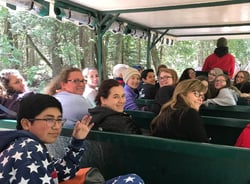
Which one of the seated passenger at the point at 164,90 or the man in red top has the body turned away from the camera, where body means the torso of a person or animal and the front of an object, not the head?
the man in red top

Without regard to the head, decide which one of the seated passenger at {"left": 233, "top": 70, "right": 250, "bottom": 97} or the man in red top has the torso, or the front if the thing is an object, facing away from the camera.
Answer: the man in red top

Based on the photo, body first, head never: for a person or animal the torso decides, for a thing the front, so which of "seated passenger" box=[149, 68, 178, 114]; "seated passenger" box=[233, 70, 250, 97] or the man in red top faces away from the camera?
the man in red top

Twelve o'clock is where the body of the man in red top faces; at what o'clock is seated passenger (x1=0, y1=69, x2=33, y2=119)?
The seated passenger is roughly at 7 o'clock from the man in red top.
